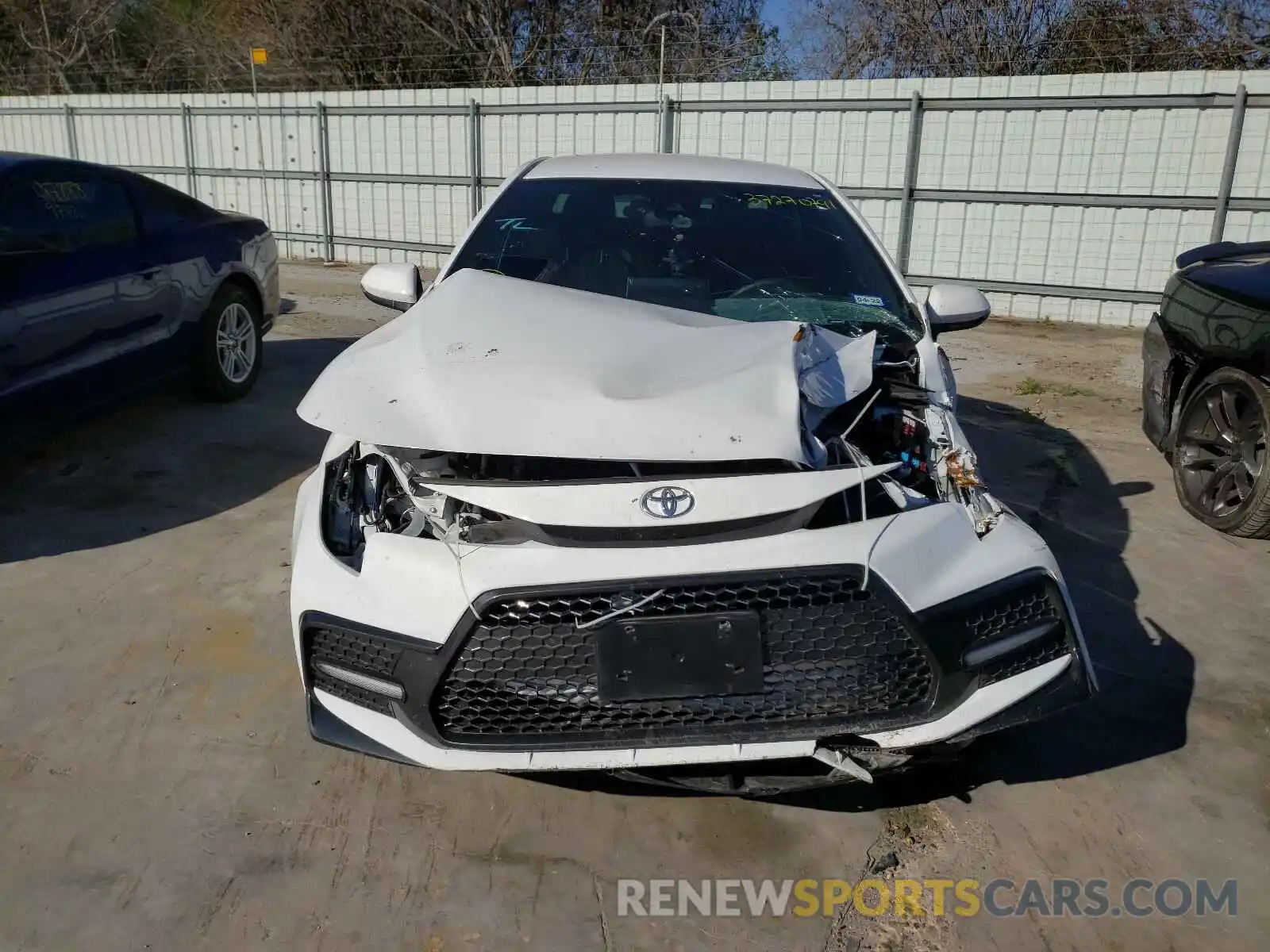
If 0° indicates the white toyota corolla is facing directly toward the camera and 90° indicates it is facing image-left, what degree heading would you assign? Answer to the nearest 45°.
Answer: approximately 0°

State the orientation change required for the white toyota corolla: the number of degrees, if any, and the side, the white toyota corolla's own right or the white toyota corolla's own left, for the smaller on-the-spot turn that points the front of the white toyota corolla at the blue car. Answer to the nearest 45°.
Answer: approximately 135° to the white toyota corolla's own right

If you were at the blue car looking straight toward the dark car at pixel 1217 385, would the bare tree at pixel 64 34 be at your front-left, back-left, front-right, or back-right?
back-left

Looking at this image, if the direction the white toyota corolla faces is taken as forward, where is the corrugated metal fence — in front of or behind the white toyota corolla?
behind

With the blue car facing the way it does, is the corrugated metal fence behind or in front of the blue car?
behind

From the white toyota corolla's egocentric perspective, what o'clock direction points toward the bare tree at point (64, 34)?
The bare tree is roughly at 5 o'clock from the white toyota corolla.

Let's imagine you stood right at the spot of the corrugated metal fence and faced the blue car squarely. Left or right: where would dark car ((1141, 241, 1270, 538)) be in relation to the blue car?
left

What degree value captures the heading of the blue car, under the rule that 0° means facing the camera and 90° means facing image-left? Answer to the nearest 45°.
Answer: approximately 45°

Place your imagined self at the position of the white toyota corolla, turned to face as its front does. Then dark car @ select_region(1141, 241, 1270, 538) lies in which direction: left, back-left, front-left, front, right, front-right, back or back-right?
back-left

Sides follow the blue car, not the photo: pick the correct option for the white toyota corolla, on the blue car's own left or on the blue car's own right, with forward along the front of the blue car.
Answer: on the blue car's own left
